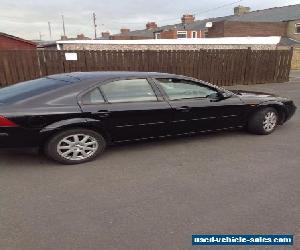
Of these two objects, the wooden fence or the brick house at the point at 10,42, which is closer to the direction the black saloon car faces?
the wooden fence

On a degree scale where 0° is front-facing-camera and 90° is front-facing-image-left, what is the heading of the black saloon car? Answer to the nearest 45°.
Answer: approximately 225°

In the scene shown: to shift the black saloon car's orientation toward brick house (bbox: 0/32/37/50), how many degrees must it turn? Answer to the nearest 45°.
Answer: approximately 90° to its left
